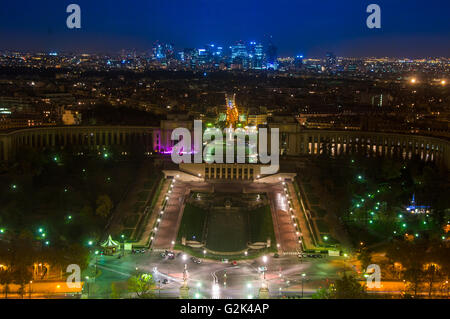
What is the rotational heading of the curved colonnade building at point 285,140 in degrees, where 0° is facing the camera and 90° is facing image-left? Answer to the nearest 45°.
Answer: approximately 0°

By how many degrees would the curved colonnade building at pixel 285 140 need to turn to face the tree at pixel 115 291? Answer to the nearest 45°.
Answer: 0° — it already faces it

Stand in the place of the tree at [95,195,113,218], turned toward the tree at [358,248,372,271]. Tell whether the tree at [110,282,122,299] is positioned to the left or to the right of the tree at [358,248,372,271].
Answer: right

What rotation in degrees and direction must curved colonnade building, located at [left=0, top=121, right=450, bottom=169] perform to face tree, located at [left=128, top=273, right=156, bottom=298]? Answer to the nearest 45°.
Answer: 0° — it already faces it

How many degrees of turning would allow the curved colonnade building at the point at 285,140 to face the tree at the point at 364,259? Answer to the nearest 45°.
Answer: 0° — it already faces it

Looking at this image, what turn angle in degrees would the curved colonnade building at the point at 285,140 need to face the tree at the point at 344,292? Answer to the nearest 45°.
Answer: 0° — it already faces it
